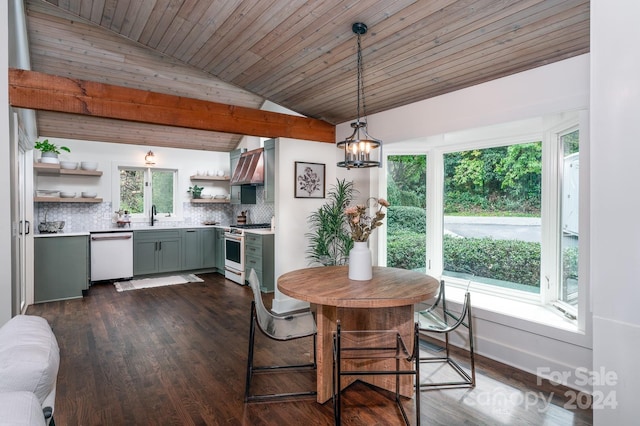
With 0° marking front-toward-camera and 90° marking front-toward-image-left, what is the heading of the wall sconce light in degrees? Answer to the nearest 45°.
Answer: approximately 0°

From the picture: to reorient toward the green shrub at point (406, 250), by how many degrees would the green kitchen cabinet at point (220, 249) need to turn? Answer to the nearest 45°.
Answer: approximately 90° to its left

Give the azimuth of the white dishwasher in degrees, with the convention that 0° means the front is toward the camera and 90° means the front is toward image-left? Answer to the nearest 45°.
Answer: approximately 0°
